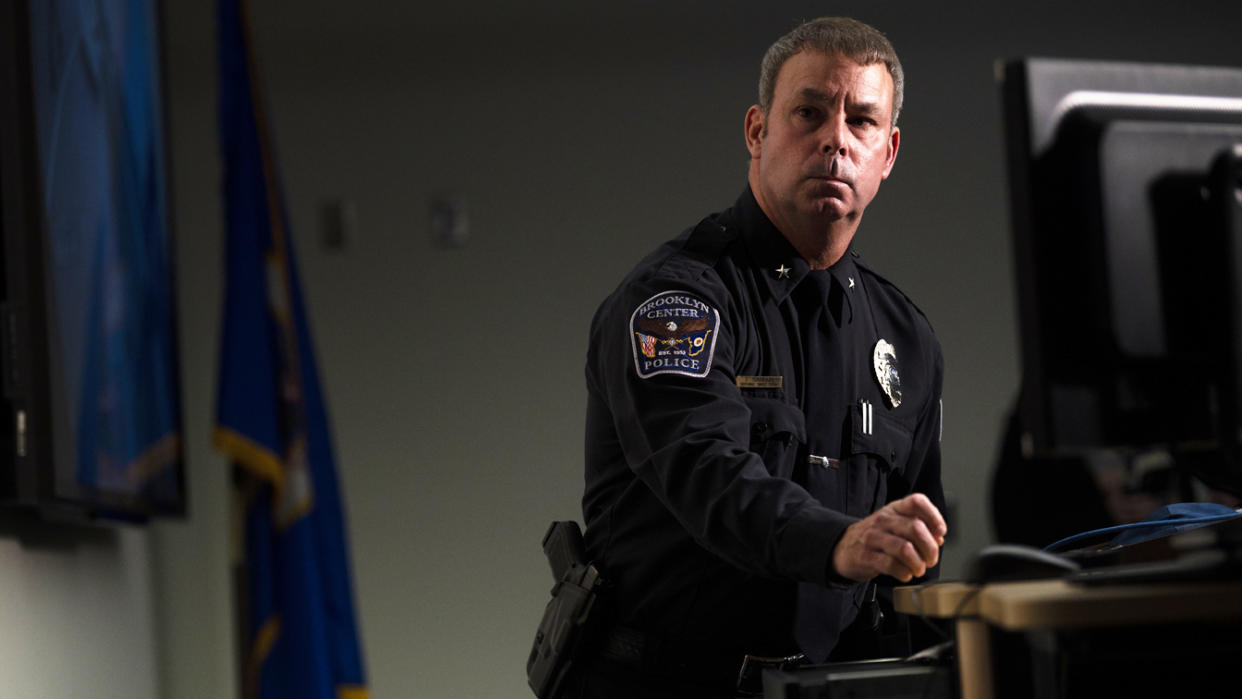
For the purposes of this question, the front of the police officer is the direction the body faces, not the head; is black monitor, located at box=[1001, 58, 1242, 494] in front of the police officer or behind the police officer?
in front

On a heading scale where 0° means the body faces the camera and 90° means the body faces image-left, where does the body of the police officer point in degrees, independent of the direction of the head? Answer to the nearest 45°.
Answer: approximately 315°

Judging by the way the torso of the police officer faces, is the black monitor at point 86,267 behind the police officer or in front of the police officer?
behind

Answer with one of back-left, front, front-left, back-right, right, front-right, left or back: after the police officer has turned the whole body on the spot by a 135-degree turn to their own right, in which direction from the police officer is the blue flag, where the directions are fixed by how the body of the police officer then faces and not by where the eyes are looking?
front-right
